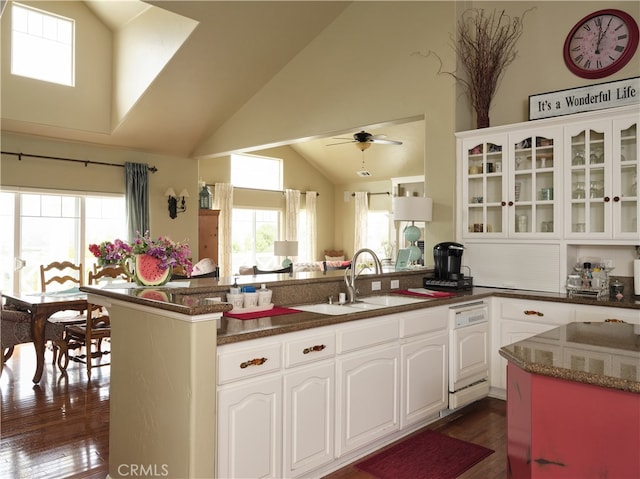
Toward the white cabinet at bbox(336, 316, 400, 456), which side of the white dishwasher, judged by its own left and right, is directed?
right

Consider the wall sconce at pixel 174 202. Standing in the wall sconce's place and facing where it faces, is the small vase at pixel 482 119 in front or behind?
in front

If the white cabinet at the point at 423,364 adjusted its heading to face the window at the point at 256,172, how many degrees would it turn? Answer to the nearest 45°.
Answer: approximately 180°

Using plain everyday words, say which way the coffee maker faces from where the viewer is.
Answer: facing the viewer and to the right of the viewer

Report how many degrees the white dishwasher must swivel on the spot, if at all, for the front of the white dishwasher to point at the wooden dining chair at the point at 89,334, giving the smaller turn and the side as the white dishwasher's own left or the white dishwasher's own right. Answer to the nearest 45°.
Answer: approximately 135° to the white dishwasher's own right

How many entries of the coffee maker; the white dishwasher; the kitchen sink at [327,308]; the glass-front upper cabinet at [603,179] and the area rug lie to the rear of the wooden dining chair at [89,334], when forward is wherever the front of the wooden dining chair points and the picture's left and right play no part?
5

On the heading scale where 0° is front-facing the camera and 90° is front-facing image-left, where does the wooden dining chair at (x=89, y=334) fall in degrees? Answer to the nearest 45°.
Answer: approximately 135°

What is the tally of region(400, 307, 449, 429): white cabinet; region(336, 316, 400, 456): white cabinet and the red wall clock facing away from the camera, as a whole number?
0

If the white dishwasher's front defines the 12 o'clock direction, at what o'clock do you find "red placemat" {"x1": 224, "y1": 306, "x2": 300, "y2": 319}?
The red placemat is roughly at 3 o'clock from the white dishwasher.

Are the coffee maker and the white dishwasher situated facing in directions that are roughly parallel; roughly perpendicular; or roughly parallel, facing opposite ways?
roughly parallel

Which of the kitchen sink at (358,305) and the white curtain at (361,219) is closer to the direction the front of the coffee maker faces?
the kitchen sink

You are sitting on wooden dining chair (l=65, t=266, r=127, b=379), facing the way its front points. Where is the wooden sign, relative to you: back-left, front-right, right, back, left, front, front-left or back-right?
back

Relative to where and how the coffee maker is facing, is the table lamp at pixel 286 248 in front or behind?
behind

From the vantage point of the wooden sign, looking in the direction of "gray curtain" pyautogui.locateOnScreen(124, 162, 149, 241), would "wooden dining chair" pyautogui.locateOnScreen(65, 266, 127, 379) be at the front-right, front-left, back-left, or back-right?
front-left

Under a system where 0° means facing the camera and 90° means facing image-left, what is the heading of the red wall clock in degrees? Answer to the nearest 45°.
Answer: approximately 45°
